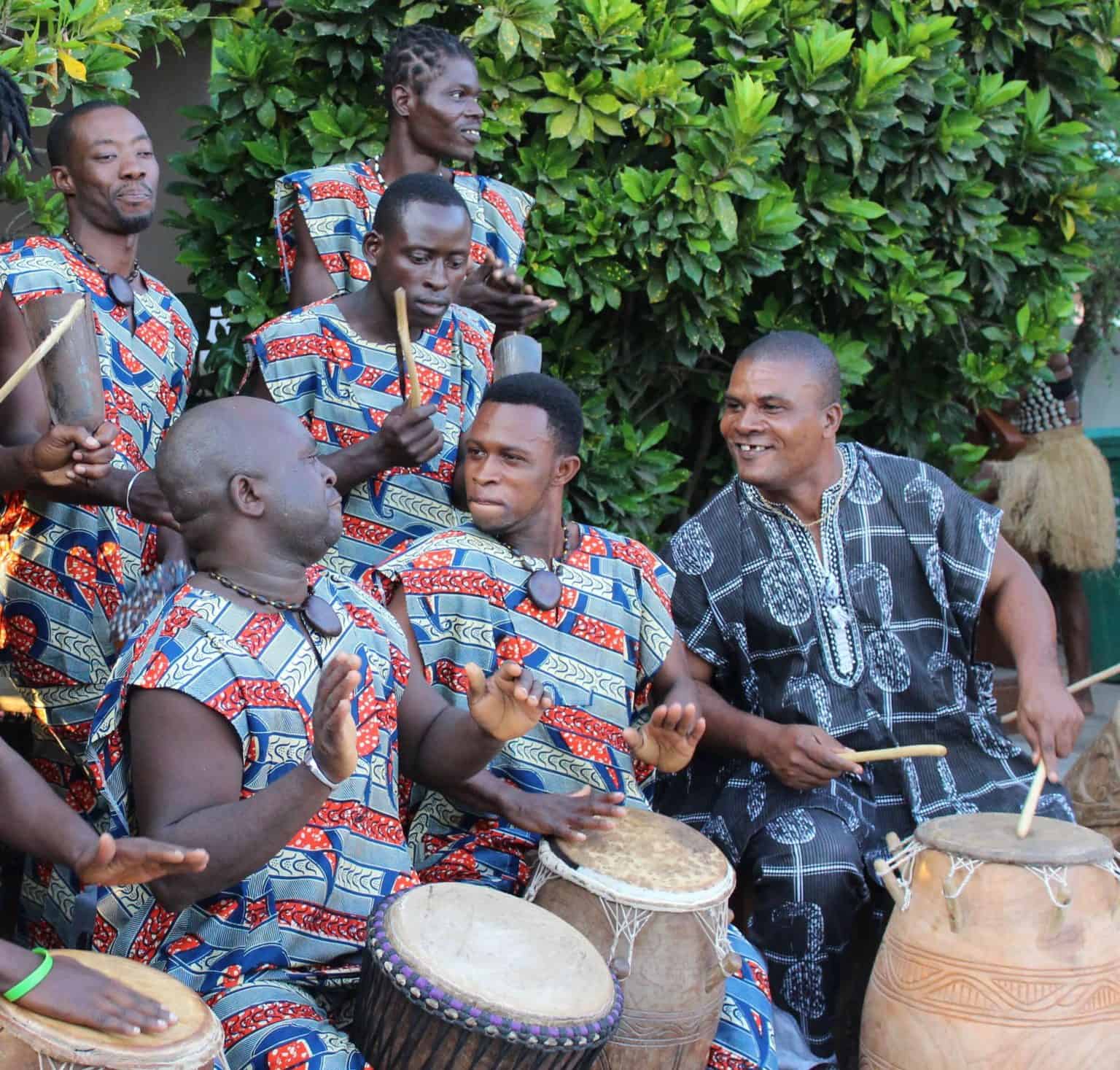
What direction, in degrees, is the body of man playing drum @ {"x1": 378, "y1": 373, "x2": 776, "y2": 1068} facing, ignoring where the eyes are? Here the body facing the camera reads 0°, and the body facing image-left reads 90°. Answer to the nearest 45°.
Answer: approximately 0°

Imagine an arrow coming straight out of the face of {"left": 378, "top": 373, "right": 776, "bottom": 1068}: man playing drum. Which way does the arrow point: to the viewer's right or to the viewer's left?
to the viewer's left

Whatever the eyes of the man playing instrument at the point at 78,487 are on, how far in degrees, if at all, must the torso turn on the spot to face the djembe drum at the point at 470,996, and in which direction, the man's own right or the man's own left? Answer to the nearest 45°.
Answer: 0° — they already face it

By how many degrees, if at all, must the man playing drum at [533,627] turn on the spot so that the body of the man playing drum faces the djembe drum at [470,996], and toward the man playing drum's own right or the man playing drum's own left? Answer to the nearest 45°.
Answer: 0° — they already face it

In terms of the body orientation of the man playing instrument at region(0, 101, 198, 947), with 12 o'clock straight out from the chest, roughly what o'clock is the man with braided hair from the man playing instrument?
The man with braided hair is roughly at 9 o'clock from the man playing instrument.

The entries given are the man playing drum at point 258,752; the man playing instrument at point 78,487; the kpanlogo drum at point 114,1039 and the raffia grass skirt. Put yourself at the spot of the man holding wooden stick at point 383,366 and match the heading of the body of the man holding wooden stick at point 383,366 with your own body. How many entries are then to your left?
1

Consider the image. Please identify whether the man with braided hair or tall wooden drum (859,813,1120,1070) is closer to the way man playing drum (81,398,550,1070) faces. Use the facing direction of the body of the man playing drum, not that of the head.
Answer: the tall wooden drum

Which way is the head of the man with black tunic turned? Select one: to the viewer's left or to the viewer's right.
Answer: to the viewer's left

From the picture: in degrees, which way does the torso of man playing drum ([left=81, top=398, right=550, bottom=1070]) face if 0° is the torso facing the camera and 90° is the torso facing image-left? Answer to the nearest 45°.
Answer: approximately 315°

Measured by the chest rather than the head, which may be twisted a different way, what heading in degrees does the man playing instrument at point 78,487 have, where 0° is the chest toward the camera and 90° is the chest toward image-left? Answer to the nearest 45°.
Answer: approximately 315°

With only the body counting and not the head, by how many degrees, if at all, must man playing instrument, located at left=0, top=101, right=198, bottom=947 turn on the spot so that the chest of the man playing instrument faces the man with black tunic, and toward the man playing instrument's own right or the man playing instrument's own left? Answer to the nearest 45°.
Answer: approximately 45° to the man playing instrument's own left

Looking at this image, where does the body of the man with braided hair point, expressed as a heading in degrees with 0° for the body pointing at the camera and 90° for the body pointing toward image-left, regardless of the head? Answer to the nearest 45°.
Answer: approximately 315°
